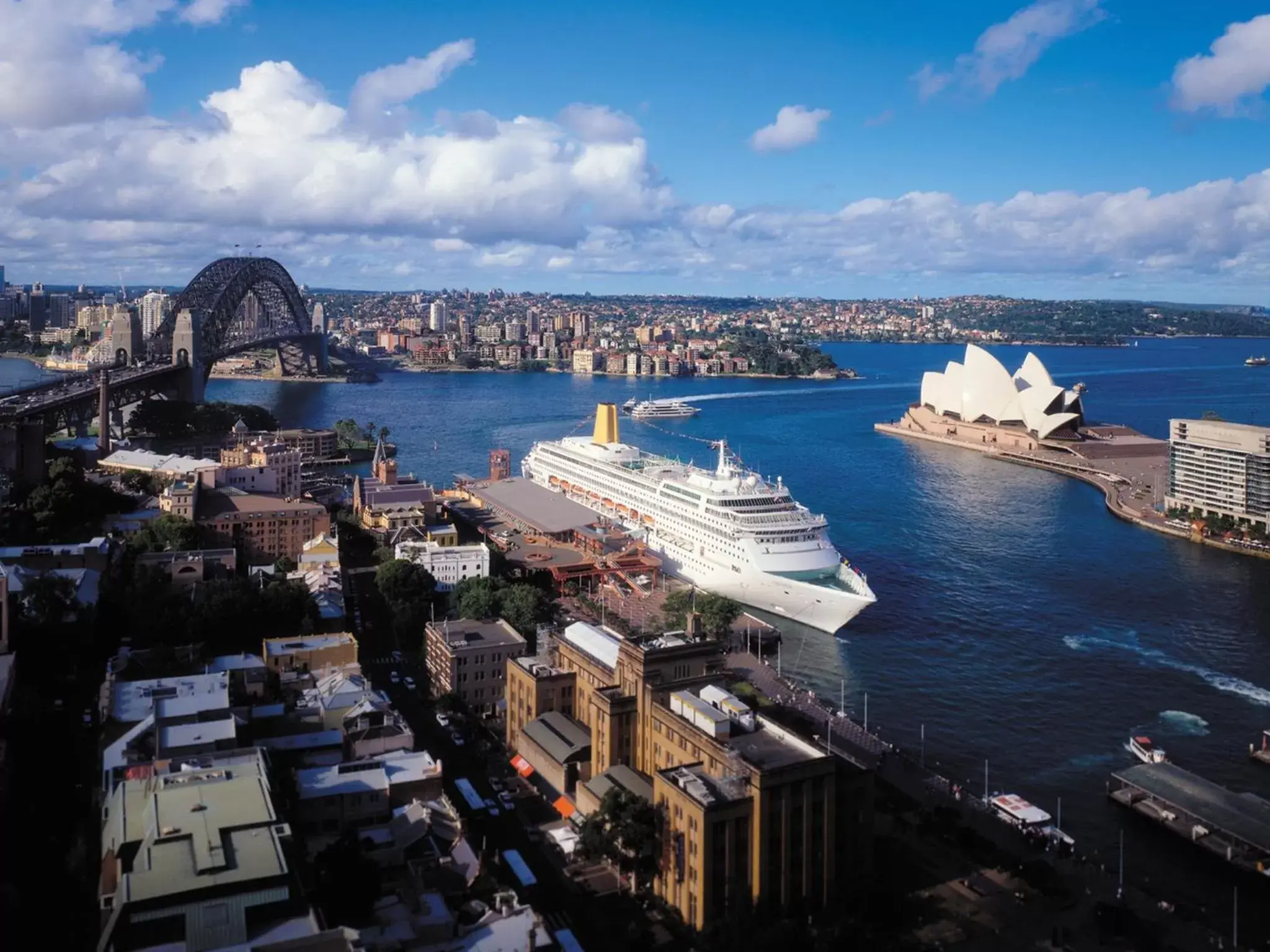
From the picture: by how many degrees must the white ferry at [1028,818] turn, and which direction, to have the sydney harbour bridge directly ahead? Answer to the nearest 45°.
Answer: approximately 180°

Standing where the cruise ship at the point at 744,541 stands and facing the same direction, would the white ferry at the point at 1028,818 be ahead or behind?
ahead

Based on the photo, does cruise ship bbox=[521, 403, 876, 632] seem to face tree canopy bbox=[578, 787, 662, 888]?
no

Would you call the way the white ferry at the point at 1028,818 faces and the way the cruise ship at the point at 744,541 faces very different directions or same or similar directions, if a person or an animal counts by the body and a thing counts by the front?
same or similar directions

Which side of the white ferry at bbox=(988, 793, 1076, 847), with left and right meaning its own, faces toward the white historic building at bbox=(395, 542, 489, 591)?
back

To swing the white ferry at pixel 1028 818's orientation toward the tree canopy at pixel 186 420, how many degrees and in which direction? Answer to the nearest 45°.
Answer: approximately 180°

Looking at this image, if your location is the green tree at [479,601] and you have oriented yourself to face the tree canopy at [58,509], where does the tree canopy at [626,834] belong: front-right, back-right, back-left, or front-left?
back-left

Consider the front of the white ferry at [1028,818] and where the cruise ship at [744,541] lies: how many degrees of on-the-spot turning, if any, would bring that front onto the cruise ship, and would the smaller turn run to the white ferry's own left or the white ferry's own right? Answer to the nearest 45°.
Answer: approximately 180°

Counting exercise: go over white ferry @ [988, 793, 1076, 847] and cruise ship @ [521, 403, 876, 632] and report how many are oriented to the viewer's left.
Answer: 0

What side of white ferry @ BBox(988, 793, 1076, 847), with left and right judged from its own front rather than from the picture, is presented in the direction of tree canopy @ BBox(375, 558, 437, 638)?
back

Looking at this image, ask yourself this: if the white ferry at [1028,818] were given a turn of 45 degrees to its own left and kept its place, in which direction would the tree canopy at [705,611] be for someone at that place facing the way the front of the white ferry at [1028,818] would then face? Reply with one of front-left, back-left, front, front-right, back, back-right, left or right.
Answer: back-left

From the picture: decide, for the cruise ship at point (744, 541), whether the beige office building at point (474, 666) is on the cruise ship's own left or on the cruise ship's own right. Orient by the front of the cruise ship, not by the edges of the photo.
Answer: on the cruise ship's own right

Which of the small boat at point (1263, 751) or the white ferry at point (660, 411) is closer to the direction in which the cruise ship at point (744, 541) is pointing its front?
the small boat

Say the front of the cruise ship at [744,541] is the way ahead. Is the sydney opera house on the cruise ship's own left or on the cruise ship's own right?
on the cruise ship's own left

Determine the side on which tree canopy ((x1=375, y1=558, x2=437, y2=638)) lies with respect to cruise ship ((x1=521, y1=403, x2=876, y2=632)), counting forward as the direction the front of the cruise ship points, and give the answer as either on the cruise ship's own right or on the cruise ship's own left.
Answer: on the cruise ship's own right

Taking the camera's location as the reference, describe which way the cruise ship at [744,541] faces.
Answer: facing the viewer and to the right of the viewer

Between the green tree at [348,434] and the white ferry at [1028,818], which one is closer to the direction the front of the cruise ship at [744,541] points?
the white ferry

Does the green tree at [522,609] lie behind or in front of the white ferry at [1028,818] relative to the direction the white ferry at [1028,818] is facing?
behind

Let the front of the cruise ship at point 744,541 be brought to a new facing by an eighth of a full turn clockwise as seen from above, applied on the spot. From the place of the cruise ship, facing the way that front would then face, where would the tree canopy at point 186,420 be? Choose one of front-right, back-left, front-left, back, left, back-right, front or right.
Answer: back-right
